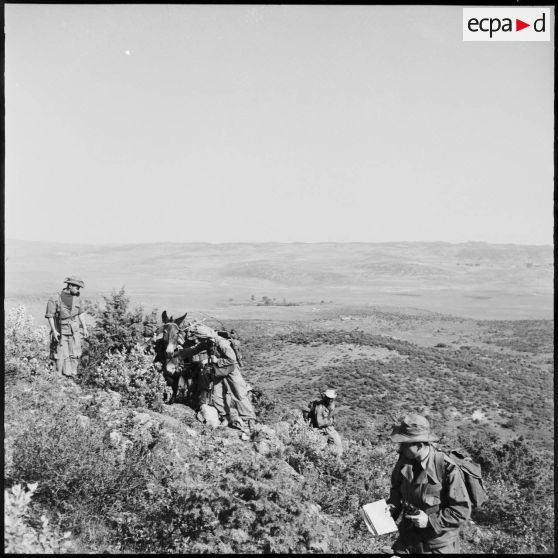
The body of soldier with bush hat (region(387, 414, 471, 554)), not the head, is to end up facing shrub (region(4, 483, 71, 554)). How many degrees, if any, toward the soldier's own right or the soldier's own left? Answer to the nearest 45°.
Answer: approximately 45° to the soldier's own right

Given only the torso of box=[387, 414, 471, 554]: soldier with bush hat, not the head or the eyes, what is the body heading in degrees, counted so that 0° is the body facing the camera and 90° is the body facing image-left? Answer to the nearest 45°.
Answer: approximately 45°

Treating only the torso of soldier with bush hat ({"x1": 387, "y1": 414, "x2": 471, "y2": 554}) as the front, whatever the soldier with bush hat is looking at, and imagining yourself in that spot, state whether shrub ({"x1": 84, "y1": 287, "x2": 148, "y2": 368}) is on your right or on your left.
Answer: on your right

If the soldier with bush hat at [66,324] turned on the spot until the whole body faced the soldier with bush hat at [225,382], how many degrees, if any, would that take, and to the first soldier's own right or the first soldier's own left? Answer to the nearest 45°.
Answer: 0° — they already face them

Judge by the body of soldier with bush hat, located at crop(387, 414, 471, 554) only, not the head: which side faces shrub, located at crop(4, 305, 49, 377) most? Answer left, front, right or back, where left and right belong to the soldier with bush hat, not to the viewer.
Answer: right

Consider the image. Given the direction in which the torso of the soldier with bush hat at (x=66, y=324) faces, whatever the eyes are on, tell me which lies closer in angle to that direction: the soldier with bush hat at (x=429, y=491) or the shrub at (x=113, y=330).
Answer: the soldier with bush hat

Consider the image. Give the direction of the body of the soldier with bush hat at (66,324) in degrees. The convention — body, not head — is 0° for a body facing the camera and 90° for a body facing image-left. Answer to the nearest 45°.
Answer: approximately 315°

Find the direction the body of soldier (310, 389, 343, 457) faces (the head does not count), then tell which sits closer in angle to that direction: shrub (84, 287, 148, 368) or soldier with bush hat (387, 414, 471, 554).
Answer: the soldier with bush hat
